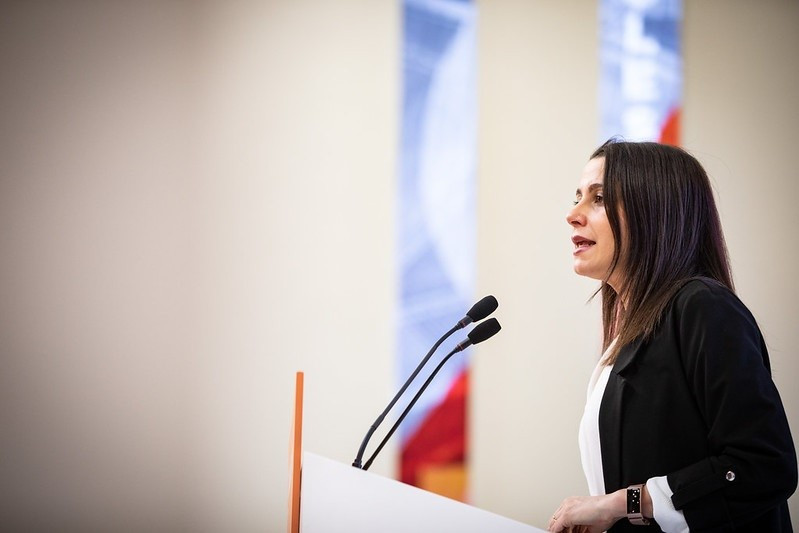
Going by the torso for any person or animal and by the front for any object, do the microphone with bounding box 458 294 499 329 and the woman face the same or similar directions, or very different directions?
very different directions

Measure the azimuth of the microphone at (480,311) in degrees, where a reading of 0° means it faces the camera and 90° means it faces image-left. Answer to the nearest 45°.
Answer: approximately 270°

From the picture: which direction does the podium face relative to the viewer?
to the viewer's left

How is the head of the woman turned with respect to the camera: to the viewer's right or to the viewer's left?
to the viewer's left

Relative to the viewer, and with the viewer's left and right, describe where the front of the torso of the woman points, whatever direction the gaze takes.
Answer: facing to the left of the viewer
